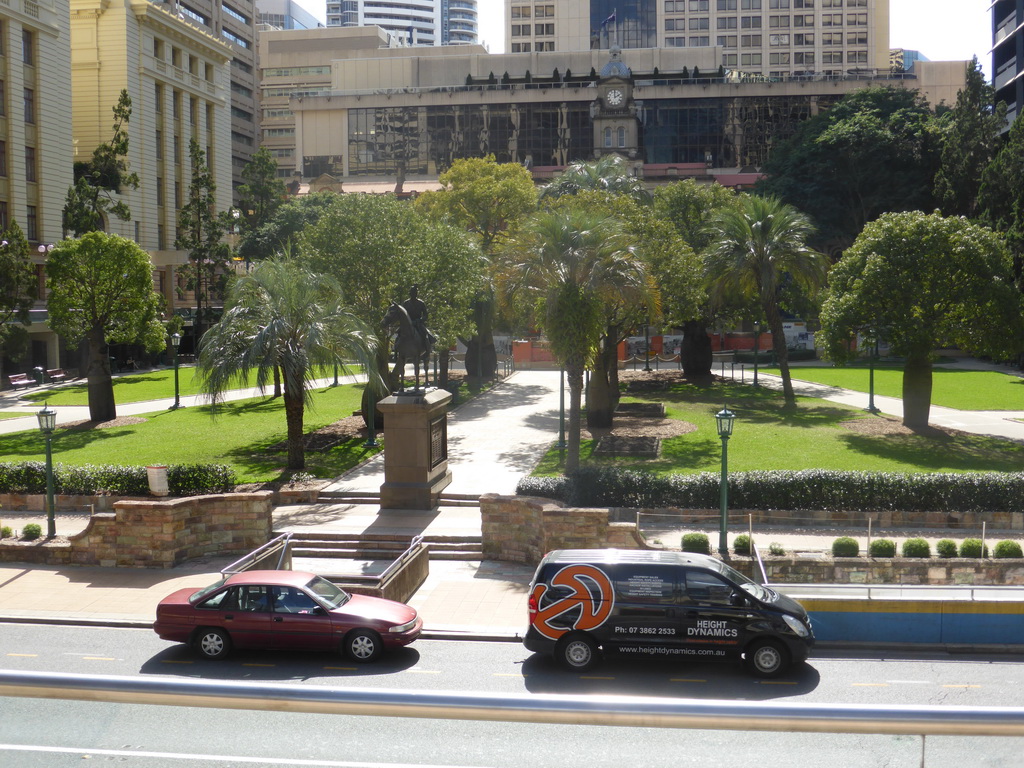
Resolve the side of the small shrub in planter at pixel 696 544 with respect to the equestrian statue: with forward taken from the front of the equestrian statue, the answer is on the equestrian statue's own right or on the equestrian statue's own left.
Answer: on the equestrian statue's own left

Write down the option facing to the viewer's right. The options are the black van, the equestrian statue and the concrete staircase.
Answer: the black van

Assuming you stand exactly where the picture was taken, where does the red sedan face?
facing to the right of the viewer

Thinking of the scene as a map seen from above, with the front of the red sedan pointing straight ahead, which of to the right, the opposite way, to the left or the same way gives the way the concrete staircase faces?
to the right

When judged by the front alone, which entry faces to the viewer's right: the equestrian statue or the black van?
the black van

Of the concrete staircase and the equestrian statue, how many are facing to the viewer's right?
0

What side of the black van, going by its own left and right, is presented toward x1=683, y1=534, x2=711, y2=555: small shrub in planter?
left

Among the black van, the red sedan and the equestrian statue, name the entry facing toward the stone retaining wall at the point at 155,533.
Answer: the equestrian statue

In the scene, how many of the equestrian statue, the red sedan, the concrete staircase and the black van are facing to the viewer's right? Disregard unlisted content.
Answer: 2

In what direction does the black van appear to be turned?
to the viewer's right

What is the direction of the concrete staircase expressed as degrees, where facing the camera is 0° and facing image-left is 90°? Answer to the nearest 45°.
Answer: approximately 0°

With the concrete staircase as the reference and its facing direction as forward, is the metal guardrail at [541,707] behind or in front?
in front

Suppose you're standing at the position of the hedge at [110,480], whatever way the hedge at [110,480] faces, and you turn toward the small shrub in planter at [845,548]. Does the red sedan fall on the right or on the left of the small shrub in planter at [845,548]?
right

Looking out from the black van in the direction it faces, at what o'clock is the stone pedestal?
The stone pedestal is roughly at 8 o'clock from the black van.

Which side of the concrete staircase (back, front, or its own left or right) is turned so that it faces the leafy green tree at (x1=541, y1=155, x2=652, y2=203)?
back

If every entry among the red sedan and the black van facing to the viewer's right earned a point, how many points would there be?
2

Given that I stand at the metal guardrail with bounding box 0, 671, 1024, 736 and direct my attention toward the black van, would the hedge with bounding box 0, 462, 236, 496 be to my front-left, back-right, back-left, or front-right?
front-left
